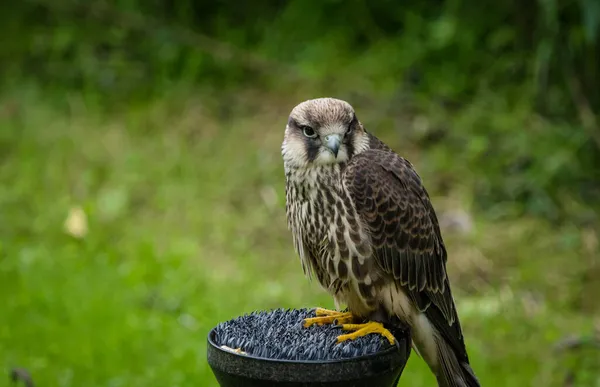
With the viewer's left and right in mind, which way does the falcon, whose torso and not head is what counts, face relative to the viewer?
facing the viewer and to the left of the viewer
